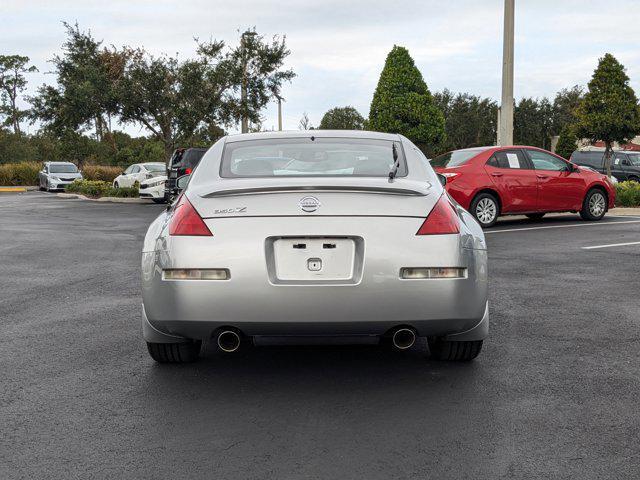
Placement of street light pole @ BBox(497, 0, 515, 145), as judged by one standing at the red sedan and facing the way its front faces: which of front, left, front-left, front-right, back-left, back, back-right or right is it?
front-left

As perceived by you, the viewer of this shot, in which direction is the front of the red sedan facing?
facing away from the viewer and to the right of the viewer

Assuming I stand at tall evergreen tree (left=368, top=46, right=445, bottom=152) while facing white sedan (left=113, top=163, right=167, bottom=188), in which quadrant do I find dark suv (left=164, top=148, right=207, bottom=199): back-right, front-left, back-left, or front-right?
front-left

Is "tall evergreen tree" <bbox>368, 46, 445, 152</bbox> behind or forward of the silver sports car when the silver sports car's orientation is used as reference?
forward

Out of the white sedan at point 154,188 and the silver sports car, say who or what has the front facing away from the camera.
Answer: the silver sports car

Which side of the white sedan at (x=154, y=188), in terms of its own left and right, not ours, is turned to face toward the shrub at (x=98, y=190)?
right

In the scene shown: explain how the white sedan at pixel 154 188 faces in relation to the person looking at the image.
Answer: facing the viewer and to the left of the viewer

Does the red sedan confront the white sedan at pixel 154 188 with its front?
no

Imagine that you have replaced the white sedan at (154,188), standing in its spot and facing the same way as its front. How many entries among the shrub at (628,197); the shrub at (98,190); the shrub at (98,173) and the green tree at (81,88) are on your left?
1

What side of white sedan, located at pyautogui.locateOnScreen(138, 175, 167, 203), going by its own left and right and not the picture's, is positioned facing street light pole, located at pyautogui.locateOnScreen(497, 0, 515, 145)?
left

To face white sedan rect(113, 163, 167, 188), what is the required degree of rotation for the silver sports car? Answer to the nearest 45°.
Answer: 0° — it already faces it

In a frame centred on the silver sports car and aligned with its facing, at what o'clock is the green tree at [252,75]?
The green tree is roughly at 12 o'clock from the silver sports car.

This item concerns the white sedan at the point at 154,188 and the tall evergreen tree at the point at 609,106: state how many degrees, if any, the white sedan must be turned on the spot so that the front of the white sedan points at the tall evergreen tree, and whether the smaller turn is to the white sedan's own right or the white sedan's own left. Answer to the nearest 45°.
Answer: approximately 135° to the white sedan's own left

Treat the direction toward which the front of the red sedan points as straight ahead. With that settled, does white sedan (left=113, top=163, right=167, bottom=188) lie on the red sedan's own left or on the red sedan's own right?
on the red sedan's own left

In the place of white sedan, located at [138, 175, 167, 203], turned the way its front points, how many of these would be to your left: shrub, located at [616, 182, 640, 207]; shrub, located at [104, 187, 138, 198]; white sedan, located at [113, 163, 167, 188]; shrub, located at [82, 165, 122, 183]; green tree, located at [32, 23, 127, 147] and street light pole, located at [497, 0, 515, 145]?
2

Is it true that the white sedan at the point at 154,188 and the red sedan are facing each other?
no

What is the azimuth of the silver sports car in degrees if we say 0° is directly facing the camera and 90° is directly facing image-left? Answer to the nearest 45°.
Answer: approximately 180°

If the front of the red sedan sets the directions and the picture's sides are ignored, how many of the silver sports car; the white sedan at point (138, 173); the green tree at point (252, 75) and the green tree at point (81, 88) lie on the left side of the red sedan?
3

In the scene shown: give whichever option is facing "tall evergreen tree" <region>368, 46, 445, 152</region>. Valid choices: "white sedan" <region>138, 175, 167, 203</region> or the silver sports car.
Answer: the silver sports car

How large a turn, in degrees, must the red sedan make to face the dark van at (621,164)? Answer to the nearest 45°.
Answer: approximately 45° to its left

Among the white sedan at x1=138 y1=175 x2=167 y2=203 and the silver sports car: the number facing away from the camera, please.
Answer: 1
